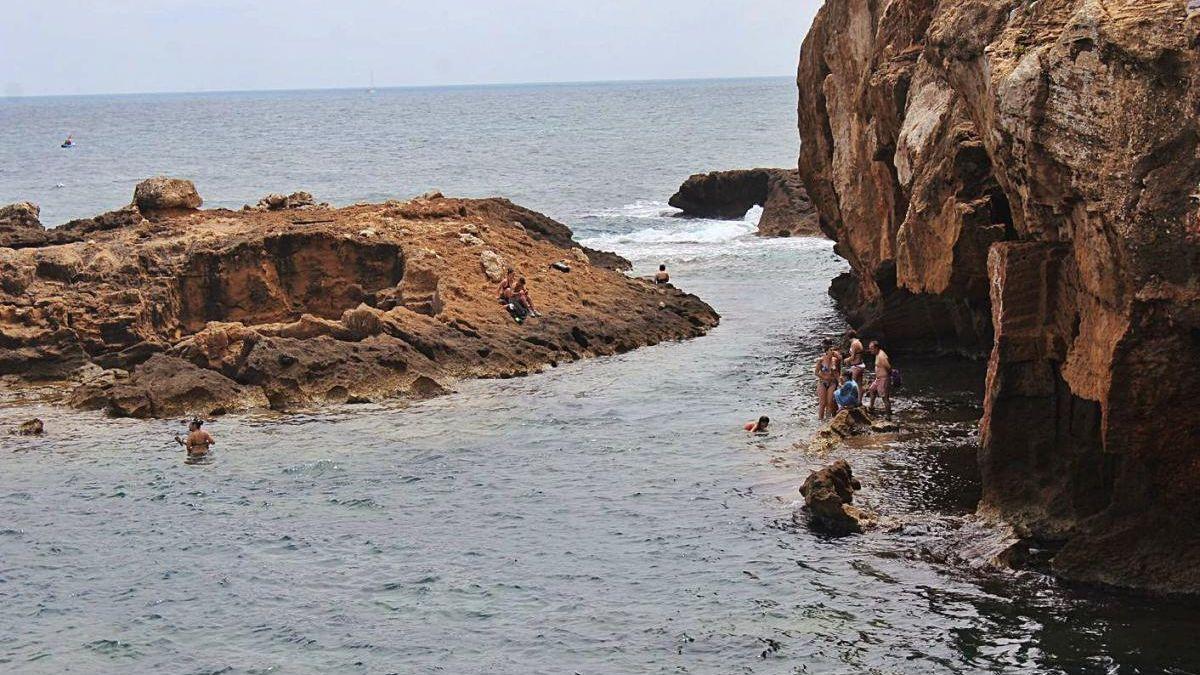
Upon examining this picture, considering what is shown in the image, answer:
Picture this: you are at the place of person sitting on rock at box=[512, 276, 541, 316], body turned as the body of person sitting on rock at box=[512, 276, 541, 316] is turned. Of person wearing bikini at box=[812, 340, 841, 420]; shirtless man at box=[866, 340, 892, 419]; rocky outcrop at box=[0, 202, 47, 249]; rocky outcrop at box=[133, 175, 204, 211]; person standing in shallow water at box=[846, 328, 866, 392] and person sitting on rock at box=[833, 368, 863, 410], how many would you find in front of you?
4

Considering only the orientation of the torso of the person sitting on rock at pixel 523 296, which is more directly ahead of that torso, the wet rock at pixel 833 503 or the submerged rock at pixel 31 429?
the wet rock

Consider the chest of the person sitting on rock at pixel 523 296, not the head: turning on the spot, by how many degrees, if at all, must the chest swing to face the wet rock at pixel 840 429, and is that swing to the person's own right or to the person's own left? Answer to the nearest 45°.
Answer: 0° — they already face it

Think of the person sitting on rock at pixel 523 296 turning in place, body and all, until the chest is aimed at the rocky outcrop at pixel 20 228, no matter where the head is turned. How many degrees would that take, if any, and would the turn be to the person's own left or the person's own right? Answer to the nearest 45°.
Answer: approximately 135° to the person's own right

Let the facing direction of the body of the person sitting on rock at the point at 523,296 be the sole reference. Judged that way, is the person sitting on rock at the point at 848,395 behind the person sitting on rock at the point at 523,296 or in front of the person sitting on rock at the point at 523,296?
in front

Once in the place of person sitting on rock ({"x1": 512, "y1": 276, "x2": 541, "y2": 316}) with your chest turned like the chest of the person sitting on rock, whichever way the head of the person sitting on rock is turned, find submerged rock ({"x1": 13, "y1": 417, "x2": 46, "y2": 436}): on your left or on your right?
on your right

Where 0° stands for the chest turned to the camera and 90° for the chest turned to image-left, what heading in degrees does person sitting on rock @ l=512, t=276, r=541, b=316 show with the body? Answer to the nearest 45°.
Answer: approximately 315°

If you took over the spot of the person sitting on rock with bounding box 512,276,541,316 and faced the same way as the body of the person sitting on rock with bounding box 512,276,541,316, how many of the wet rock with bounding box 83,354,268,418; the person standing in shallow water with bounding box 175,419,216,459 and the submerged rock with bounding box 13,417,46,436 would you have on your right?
3

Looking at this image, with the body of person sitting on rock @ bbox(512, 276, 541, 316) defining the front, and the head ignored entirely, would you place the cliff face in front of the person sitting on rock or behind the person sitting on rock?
in front

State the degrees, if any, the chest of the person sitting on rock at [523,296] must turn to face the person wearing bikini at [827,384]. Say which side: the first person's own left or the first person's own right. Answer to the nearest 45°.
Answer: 0° — they already face them

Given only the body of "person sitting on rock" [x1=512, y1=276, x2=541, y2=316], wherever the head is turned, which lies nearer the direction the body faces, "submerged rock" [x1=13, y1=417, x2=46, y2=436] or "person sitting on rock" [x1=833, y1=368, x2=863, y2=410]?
the person sitting on rock

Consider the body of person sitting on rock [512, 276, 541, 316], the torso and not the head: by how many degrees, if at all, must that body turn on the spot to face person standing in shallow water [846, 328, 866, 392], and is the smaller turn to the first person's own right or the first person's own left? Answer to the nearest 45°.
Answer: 0° — they already face them

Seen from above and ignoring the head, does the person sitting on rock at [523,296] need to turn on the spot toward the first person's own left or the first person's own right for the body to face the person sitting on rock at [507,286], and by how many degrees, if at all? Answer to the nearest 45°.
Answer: approximately 180°
